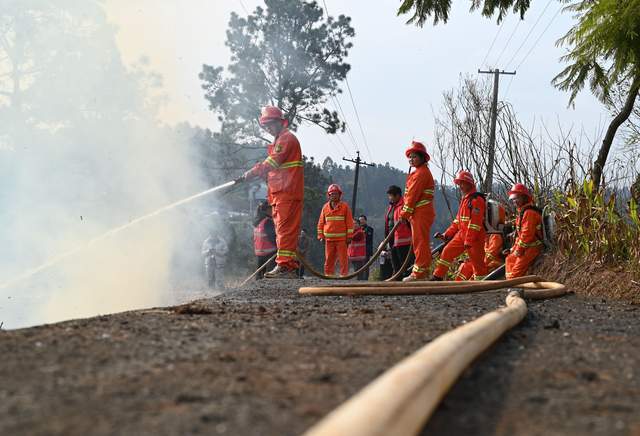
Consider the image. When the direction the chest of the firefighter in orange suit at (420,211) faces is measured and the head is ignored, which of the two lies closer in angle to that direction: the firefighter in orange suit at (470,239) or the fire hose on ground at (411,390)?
the fire hose on ground

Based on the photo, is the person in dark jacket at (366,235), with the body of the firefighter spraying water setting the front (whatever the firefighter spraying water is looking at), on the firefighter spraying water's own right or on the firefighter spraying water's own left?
on the firefighter spraying water's own right

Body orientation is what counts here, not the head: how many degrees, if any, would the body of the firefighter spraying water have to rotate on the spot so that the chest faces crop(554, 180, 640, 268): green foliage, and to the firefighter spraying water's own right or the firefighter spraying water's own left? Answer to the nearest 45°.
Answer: approximately 180°

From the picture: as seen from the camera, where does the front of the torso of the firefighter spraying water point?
to the viewer's left

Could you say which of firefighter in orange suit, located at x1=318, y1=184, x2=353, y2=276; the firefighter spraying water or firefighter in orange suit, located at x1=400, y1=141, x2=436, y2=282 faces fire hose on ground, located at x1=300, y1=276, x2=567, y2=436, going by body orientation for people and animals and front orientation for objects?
firefighter in orange suit, located at x1=318, y1=184, x2=353, y2=276

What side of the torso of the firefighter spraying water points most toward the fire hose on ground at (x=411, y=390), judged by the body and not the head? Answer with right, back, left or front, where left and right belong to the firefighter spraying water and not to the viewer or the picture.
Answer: left

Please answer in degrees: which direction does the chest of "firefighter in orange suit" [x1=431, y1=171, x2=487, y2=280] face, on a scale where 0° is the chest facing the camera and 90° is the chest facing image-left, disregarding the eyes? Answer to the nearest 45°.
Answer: approximately 45°

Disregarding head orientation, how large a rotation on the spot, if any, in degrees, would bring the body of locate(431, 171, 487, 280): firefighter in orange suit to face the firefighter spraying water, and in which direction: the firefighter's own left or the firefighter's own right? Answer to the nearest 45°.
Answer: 0° — they already face them

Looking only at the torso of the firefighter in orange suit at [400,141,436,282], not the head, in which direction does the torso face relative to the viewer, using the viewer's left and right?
facing to the left of the viewer

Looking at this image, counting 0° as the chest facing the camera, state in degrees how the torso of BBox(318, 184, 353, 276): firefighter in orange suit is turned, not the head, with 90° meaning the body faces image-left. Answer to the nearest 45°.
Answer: approximately 0°

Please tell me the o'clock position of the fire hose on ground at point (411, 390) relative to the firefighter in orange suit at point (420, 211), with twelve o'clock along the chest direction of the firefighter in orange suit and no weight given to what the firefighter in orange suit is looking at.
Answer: The fire hose on ground is roughly at 9 o'clock from the firefighter in orange suit.

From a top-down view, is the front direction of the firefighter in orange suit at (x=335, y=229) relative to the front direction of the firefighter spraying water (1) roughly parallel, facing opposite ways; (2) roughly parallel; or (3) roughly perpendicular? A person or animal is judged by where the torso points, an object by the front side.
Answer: roughly perpendicular
